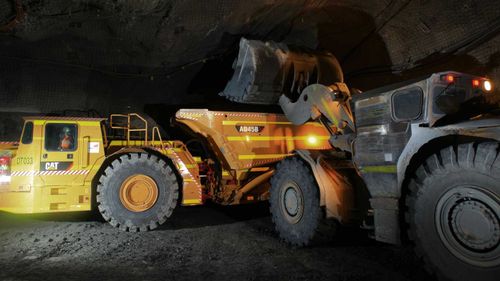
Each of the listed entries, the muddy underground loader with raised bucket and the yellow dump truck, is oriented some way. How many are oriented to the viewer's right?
0

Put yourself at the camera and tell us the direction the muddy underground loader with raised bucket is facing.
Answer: facing away from the viewer and to the left of the viewer

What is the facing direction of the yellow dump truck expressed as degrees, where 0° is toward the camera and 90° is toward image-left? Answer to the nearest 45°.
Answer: approximately 90°

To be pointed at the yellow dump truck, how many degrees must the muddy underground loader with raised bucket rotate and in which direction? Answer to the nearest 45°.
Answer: approximately 45° to its left

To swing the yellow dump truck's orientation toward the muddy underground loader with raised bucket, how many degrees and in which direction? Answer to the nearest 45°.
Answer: approximately 135° to its left

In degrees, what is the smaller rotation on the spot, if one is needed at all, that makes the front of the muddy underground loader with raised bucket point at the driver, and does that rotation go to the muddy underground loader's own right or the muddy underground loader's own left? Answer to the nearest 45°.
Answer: approximately 45° to the muddy underground loader's own left
